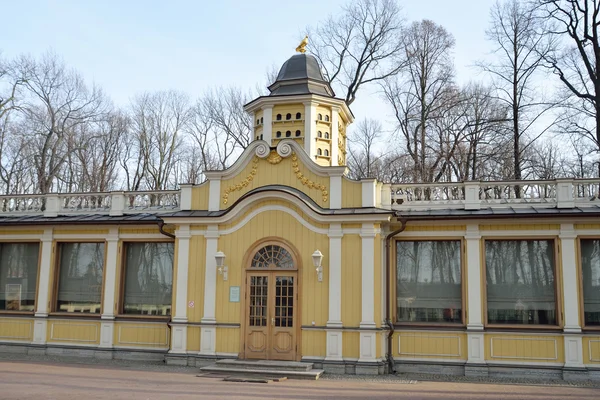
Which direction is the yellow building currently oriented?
toward the camera
